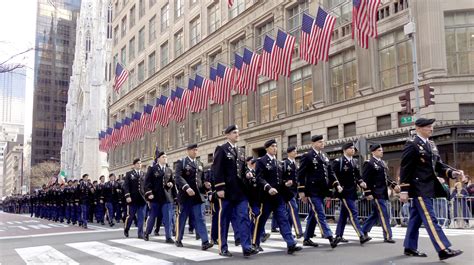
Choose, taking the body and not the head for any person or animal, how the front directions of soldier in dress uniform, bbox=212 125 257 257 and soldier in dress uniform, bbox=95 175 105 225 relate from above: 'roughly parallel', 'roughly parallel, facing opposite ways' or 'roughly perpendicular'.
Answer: roughly parallel

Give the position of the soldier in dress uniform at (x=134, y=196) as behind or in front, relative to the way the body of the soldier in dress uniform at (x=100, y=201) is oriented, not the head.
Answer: in front

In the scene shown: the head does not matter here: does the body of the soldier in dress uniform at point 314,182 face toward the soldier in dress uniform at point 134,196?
no

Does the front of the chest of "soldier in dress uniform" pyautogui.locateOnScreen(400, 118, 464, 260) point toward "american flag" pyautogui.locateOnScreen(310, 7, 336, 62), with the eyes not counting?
no

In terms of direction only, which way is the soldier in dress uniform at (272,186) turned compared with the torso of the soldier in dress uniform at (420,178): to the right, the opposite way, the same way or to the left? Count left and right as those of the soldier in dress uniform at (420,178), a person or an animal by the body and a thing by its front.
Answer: the same way

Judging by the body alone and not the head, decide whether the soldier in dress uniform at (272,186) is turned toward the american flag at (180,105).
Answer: no

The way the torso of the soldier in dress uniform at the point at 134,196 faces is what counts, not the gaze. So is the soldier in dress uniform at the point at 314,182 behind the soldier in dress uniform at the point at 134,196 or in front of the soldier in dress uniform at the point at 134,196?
in front

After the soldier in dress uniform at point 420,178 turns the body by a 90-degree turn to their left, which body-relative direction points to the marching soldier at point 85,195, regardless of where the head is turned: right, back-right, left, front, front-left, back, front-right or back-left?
left

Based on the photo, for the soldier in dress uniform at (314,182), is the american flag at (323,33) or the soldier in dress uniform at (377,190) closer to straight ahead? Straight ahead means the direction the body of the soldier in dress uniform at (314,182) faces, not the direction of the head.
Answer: the soldier in dress uniform

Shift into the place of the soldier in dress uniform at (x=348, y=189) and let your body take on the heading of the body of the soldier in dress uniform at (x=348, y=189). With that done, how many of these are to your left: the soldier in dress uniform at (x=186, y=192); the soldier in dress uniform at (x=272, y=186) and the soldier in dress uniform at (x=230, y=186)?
0

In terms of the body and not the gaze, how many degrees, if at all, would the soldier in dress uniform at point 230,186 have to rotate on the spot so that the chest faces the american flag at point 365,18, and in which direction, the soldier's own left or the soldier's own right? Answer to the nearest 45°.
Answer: approximately 90° to the soldier's own left

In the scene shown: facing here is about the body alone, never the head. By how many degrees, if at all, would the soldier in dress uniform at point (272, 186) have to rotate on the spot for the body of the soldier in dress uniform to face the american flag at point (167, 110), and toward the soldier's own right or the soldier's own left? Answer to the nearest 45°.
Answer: approximately 135° to the soldier's own left

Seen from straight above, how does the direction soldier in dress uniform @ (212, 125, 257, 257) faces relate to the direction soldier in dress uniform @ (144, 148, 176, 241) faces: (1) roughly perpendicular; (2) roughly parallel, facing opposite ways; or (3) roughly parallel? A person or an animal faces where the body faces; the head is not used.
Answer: roughly parallel

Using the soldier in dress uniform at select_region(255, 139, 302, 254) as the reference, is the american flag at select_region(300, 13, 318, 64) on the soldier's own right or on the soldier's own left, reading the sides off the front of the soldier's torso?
on the soldier's own left

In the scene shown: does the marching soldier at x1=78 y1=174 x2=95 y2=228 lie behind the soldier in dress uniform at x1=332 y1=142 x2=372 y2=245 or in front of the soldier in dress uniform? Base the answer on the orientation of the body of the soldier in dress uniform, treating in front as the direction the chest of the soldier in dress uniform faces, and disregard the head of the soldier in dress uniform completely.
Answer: behind

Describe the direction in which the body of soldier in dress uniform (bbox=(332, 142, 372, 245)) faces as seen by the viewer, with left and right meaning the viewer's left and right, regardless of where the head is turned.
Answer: facing the viewer and to the right of the viewer

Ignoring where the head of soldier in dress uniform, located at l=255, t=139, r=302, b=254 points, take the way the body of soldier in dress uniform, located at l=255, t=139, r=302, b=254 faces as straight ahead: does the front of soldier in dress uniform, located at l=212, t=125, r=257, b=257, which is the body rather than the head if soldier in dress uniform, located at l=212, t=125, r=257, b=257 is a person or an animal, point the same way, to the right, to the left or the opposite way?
the same way

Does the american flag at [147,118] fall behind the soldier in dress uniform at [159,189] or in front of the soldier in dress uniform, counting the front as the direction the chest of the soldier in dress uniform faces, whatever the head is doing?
behind

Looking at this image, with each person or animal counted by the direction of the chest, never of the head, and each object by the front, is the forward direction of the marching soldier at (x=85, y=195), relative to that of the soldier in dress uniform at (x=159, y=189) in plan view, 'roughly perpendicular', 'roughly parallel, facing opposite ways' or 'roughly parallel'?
roughly parallel

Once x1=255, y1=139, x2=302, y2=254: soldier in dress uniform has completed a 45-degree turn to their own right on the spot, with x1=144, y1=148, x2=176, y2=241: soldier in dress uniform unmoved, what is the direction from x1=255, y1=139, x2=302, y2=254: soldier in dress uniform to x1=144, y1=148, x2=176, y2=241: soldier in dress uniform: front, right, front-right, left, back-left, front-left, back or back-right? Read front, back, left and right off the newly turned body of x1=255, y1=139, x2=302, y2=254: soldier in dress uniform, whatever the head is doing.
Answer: back-right

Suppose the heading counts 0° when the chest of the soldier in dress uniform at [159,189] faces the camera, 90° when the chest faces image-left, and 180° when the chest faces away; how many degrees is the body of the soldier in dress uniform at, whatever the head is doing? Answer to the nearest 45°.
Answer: approximately 315°

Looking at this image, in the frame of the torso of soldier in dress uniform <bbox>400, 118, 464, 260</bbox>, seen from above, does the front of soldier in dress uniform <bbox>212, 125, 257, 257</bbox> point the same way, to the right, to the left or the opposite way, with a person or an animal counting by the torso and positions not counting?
the same way

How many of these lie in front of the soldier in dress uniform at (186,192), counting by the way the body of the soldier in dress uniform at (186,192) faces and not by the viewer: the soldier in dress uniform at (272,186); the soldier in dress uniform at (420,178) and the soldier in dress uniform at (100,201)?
2

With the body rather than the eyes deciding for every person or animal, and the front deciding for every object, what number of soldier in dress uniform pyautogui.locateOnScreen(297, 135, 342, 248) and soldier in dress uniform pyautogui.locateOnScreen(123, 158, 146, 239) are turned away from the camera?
0
